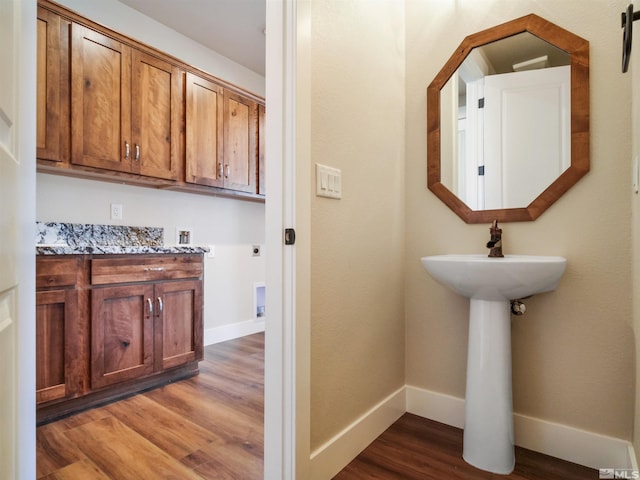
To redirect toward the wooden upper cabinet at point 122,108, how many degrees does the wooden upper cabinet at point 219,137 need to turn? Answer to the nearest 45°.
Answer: approximately 90° to its right

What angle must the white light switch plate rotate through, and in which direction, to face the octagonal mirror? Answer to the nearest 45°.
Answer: approximately 45° to its left

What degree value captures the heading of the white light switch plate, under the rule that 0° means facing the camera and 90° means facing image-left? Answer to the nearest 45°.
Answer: approximately 315°

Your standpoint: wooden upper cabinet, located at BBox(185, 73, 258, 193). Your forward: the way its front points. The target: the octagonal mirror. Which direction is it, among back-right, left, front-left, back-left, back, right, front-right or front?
front

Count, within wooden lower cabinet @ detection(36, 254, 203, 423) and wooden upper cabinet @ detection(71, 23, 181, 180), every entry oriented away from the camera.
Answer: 0

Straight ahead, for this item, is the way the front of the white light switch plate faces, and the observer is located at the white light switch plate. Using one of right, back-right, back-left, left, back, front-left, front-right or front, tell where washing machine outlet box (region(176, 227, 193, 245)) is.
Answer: back

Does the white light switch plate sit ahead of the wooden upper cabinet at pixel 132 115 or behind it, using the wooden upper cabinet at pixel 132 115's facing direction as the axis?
ahead

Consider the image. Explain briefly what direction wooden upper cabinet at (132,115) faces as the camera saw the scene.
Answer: facing the viewer and to the right of the viewer

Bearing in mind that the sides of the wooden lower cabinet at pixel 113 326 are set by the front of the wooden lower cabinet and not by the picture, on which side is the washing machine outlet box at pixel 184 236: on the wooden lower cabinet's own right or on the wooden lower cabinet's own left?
on the wooden lower cabinet's own left

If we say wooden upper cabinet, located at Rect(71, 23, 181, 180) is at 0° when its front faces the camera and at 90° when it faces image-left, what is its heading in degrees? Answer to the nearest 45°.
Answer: approximately 315°

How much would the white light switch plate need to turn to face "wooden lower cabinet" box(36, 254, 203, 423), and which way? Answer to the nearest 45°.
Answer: approximately 180°

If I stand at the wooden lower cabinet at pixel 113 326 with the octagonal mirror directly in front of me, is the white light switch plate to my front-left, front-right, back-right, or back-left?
front-right

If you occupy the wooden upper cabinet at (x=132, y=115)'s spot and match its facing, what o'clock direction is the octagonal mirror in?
The octagonal mirror is roughly at 12 o'clock from the wooden upper cabinet.

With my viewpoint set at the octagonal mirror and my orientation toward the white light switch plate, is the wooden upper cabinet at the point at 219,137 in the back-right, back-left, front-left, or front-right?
front-right

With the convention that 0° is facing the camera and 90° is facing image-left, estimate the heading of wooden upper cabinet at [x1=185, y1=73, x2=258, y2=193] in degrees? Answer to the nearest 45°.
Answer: approximately 315°
